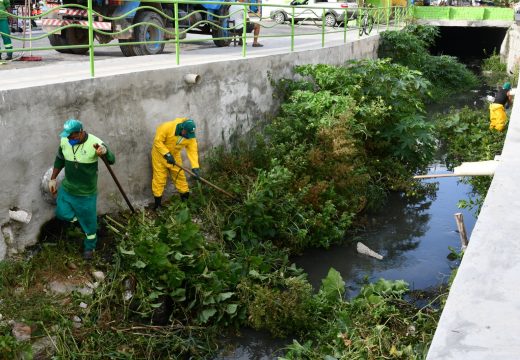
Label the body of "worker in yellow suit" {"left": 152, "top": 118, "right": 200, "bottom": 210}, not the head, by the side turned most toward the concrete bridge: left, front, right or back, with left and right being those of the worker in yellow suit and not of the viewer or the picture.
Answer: left

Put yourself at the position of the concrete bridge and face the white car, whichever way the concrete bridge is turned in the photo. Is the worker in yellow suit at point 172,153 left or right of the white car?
left

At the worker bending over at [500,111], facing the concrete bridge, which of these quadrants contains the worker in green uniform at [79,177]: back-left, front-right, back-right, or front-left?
back-left

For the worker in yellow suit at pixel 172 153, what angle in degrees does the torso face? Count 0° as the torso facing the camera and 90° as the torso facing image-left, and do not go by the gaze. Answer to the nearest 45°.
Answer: approximately 315°

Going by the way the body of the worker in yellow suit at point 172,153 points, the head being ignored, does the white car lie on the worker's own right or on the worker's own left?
on the worker's own left

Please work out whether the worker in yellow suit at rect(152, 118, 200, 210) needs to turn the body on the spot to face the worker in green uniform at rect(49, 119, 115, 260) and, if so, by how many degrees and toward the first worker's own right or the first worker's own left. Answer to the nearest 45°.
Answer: approximately 90° to the first worker's own right

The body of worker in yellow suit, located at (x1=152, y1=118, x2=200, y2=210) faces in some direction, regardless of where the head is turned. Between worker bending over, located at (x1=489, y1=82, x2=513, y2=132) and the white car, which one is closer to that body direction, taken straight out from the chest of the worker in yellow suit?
the worker bending over
